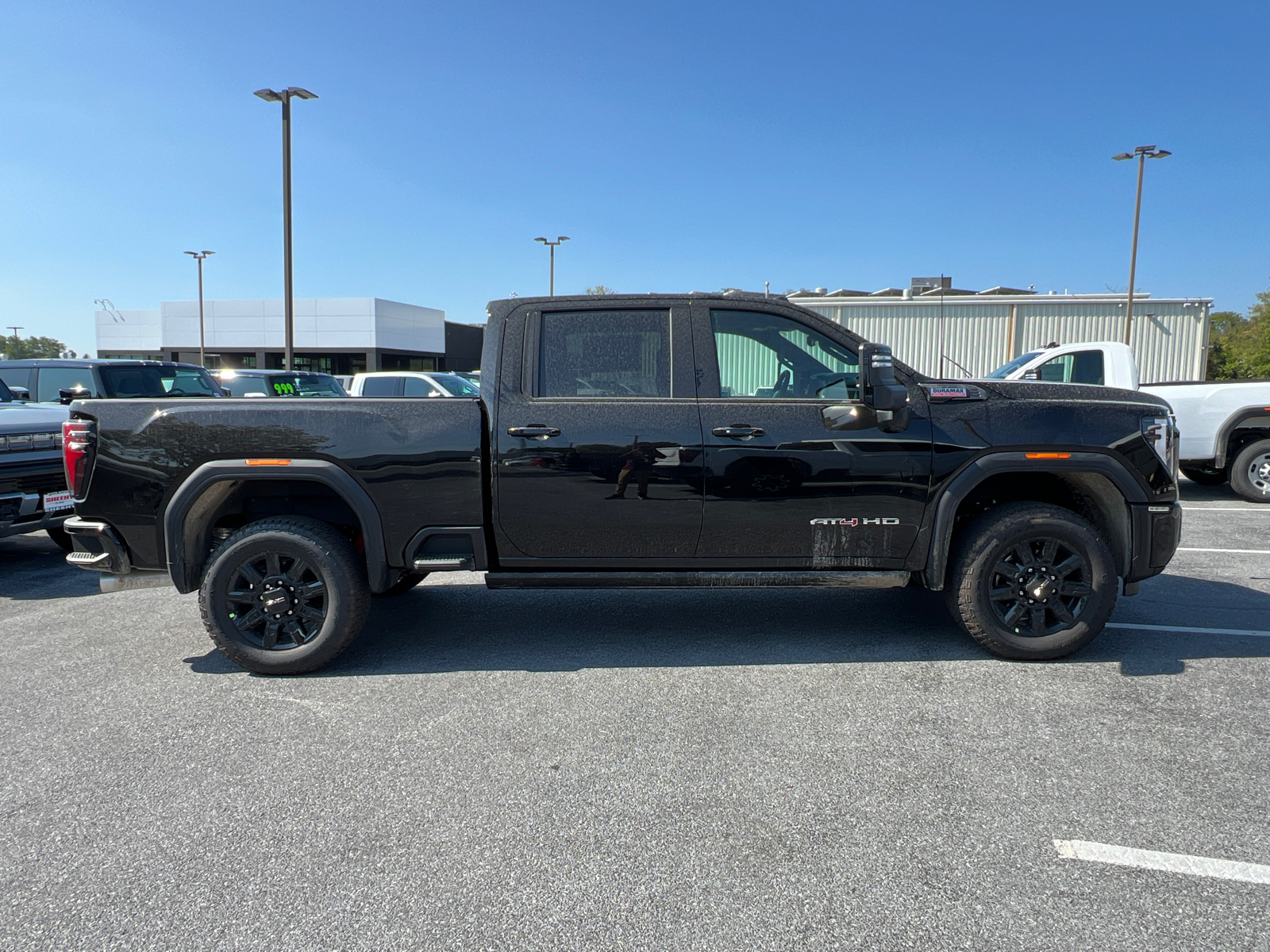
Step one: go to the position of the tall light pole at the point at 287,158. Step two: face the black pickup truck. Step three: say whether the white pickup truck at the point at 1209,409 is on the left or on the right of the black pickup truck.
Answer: left

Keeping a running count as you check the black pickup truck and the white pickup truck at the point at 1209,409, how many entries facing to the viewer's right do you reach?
1

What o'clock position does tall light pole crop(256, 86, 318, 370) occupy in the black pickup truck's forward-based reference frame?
The tall light pole is roughly at 8 o'clock from the black pickup truck.

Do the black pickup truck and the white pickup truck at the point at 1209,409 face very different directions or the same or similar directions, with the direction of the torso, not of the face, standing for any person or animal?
very different directions

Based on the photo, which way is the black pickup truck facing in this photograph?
to the viewer's right

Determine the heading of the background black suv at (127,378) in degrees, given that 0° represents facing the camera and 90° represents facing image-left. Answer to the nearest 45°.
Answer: approximately 315°

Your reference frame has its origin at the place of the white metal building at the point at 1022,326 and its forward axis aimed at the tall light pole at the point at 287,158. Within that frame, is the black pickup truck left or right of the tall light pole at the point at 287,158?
left

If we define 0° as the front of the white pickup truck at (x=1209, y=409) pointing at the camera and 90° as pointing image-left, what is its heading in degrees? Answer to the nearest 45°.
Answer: approximately 45°

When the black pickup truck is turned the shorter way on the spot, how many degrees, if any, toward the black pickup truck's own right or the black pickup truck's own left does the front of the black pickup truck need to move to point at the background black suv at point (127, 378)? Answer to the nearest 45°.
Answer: approximately 135° to the black pickup truck's own left
